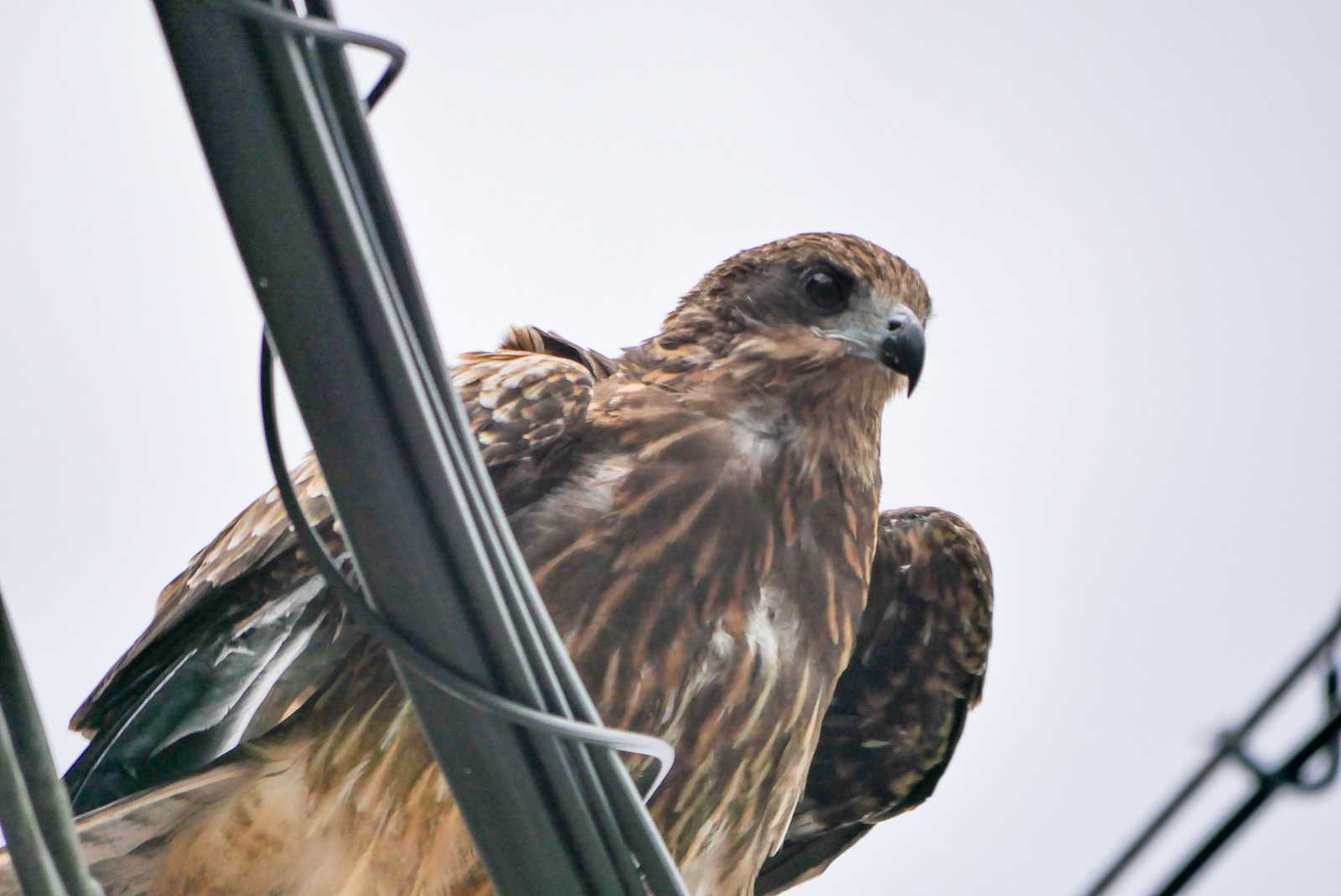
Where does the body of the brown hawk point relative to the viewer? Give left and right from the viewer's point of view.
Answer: facing the viewer and to the right of the viewer

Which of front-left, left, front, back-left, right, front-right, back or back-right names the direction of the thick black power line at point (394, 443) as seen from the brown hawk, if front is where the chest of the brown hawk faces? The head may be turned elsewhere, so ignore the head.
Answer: front-right

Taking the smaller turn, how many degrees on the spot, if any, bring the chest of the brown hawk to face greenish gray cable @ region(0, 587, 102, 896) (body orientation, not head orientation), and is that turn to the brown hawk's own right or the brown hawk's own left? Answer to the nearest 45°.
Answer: approximately 45° to the brown hawk's own right

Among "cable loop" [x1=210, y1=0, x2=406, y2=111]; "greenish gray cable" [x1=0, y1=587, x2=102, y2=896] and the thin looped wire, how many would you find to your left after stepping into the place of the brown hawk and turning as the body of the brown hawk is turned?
0

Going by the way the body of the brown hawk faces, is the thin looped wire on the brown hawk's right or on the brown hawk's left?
on the brown hawk's right
